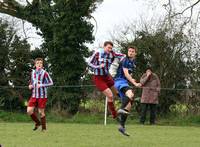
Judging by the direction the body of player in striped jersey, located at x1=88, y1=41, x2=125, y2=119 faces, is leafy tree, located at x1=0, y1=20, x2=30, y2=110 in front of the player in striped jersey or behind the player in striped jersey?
behind

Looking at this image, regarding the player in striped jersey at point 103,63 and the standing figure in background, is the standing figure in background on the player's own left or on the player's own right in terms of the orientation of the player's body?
on the player's own left

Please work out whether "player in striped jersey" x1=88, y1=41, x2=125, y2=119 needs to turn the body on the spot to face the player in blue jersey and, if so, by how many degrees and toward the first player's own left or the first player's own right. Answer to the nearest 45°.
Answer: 0° — they already face them

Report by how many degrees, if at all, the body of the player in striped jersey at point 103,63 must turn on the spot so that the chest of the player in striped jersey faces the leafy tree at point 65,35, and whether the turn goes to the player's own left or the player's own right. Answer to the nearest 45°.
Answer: approximately 135° to the player's own left

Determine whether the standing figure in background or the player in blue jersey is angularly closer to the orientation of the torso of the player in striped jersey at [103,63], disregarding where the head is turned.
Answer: the player in blue jersey

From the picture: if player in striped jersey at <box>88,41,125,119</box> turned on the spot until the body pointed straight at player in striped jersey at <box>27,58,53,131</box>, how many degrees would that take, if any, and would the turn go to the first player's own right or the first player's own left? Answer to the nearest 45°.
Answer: approximately 180°

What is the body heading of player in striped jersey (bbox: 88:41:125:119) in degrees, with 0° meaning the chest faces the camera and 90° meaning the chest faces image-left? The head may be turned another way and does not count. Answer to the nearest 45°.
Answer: approximately 315°

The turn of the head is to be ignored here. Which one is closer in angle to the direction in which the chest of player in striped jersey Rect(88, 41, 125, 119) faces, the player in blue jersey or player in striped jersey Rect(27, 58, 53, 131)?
the player in blue jersey

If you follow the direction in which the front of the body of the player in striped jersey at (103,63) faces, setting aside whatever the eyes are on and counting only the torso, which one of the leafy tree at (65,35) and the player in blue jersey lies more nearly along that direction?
the player in blue jersey
